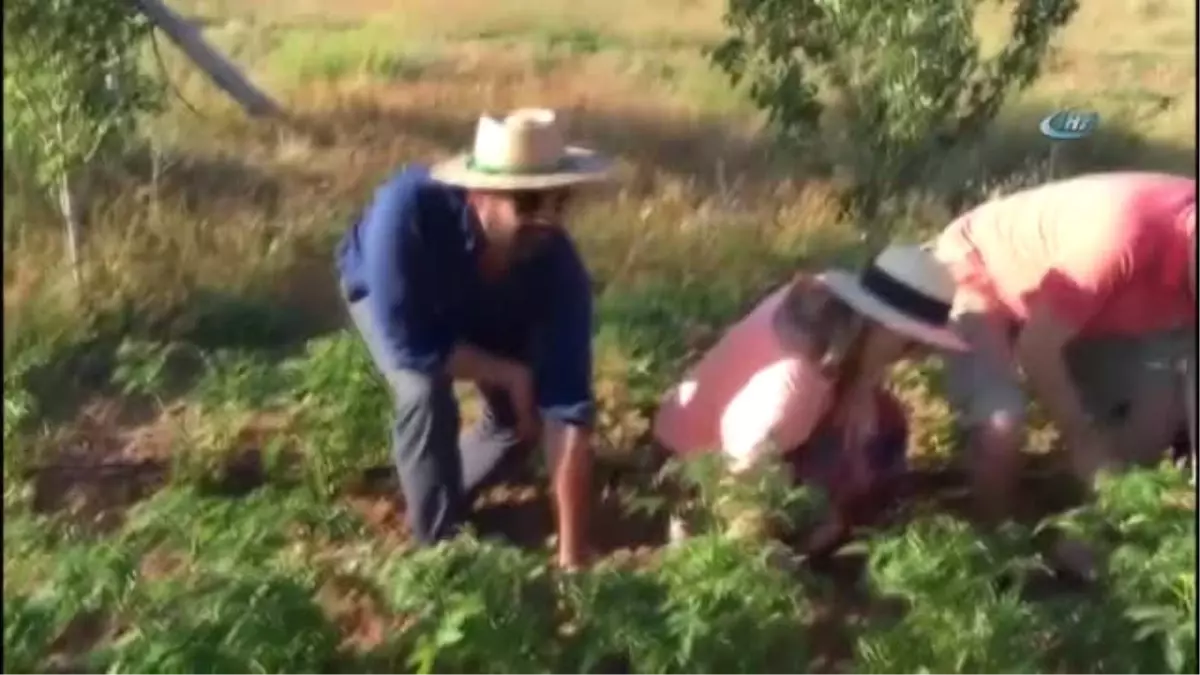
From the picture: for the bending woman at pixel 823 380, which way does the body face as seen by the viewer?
to the viewer's right

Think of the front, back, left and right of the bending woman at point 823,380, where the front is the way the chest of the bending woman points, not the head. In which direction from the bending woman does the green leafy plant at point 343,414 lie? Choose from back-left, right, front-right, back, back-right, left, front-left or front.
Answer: back

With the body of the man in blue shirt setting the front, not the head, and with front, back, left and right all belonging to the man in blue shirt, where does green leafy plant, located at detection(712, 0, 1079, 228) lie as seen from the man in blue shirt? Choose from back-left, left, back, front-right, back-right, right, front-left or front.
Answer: left

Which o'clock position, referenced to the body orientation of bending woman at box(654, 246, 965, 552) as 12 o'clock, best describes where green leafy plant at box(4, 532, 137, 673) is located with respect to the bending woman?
The green leafy plant is roughly at 5 o'clock from the bending woman.

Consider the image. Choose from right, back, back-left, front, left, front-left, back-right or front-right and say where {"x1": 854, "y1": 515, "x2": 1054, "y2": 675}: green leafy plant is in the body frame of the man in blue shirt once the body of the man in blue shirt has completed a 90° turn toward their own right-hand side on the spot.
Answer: left

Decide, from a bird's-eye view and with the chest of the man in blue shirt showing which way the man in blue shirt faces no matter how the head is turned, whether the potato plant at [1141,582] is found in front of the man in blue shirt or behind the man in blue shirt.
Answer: in front

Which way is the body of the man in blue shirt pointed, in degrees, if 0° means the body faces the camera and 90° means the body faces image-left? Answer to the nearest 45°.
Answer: approximately 315°

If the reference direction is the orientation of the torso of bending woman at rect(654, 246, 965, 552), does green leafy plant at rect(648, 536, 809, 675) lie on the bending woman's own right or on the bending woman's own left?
on the bending woman's own right

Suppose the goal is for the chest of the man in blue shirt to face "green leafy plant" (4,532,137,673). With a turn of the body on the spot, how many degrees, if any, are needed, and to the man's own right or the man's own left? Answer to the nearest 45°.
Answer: approximately 90° to the man's own right

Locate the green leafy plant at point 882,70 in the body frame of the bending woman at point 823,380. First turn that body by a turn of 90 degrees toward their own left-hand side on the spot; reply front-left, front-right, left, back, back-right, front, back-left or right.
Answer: front

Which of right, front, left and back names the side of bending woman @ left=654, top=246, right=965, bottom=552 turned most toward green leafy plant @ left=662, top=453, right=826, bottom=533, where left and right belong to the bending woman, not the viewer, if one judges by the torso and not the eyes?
right

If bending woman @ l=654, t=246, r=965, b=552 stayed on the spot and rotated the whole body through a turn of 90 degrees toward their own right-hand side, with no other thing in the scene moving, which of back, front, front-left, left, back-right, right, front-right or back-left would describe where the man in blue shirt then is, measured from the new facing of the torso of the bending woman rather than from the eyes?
right

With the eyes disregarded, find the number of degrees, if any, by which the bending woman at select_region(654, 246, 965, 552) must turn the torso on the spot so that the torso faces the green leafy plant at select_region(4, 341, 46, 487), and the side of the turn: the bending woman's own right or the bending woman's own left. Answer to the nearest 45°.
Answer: approximately 180°

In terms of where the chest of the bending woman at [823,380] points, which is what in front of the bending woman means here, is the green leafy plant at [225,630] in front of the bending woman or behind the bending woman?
behind
